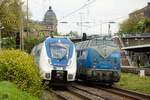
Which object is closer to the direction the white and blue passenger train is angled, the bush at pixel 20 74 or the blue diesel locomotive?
the bush

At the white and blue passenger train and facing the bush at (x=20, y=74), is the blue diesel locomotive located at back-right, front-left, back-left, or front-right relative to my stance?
back-left

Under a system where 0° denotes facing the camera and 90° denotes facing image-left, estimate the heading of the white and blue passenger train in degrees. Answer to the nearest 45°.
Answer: approximately 0°

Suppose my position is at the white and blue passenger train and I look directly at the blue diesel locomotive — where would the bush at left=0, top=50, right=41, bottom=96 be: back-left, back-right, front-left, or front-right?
back-right

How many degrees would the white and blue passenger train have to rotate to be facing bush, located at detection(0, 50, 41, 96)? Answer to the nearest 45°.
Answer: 0° — it already faces it
